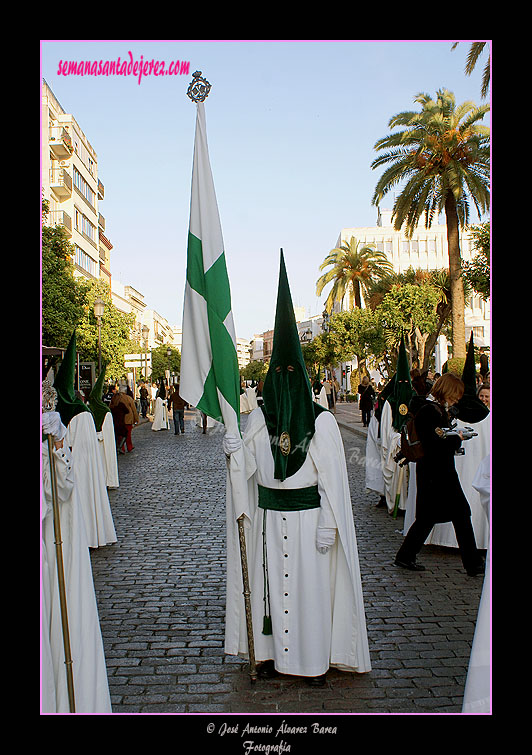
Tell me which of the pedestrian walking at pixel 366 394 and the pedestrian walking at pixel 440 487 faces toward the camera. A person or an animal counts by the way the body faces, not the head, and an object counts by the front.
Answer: the pedestrian walking at pixel 366 394

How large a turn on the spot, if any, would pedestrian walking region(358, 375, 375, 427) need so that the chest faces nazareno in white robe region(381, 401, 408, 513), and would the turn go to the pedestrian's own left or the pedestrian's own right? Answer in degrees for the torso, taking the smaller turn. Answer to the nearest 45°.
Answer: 0° — they already face them

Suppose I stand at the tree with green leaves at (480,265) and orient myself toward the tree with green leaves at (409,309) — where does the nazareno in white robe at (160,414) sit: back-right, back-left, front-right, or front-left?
front-left

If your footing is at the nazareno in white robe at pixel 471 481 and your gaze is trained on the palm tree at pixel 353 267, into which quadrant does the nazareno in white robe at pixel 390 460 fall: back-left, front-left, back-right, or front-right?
front-left

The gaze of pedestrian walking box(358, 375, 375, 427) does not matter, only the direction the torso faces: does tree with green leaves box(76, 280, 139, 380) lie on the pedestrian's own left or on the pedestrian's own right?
on the pedestrian's own right

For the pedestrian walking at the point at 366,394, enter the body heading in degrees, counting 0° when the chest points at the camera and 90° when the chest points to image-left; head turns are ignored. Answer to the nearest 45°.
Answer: approximately 0°

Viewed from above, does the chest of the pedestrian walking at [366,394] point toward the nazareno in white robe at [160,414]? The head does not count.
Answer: no

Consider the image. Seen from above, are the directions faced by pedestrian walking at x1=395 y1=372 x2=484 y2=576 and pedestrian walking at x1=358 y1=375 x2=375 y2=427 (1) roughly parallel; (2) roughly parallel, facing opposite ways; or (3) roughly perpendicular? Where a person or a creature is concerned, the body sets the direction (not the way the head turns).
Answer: roughly perpendicular

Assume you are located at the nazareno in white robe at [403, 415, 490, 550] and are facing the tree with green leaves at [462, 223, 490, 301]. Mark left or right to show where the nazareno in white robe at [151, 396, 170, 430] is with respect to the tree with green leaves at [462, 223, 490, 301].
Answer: left
